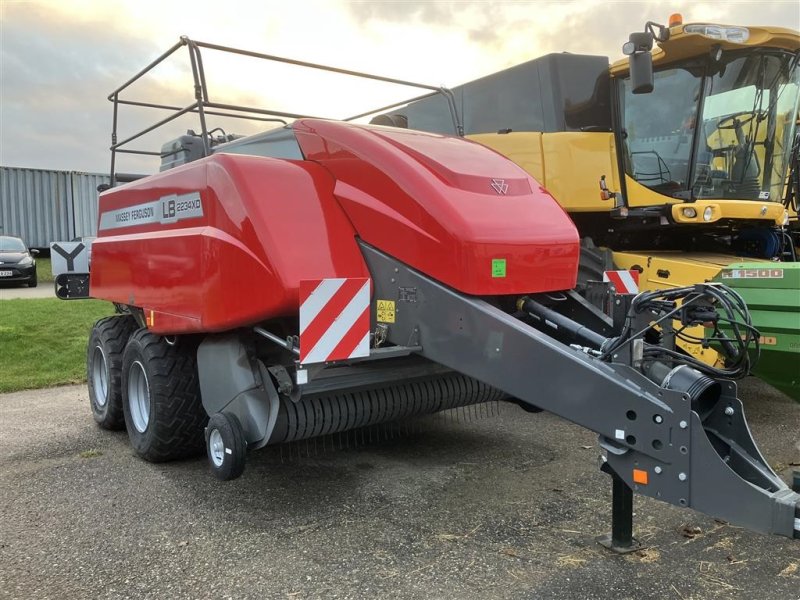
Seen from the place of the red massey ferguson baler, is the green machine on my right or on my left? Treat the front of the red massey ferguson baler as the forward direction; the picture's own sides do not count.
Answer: on my left

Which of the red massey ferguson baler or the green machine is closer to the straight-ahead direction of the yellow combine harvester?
the green machine

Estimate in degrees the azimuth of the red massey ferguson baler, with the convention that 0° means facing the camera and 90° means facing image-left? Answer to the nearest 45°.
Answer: approximately 315°

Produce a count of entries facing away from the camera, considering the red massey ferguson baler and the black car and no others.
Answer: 0

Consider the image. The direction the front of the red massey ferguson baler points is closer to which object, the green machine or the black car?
the green machine

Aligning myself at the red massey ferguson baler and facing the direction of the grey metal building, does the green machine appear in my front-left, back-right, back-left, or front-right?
back-right

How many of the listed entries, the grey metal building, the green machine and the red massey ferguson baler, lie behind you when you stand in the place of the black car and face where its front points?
1

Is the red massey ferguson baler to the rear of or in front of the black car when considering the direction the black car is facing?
in front

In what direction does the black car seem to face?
toward the camera
